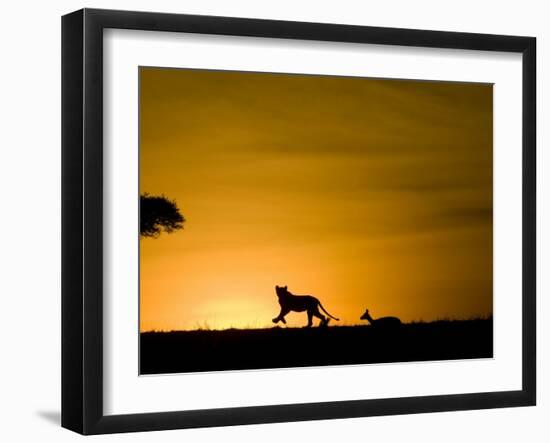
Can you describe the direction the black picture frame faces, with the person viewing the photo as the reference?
facing the viewer and to the right of the viewer
